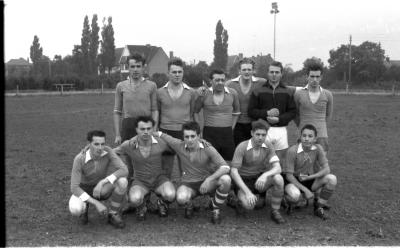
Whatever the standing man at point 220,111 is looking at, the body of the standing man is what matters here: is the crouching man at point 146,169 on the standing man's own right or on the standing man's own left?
on the standing man's own right

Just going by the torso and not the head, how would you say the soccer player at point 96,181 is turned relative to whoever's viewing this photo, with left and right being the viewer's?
facing the viewer

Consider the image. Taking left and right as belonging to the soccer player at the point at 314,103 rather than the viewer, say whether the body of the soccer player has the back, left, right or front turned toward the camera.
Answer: front

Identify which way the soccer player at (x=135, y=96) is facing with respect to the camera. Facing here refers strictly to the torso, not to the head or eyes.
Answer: toward the camera

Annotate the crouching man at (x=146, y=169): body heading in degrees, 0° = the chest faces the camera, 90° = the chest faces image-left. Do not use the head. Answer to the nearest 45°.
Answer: approximately 0°

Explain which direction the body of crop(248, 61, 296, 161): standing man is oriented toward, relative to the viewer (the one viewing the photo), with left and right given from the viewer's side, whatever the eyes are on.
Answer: facing the viewer
